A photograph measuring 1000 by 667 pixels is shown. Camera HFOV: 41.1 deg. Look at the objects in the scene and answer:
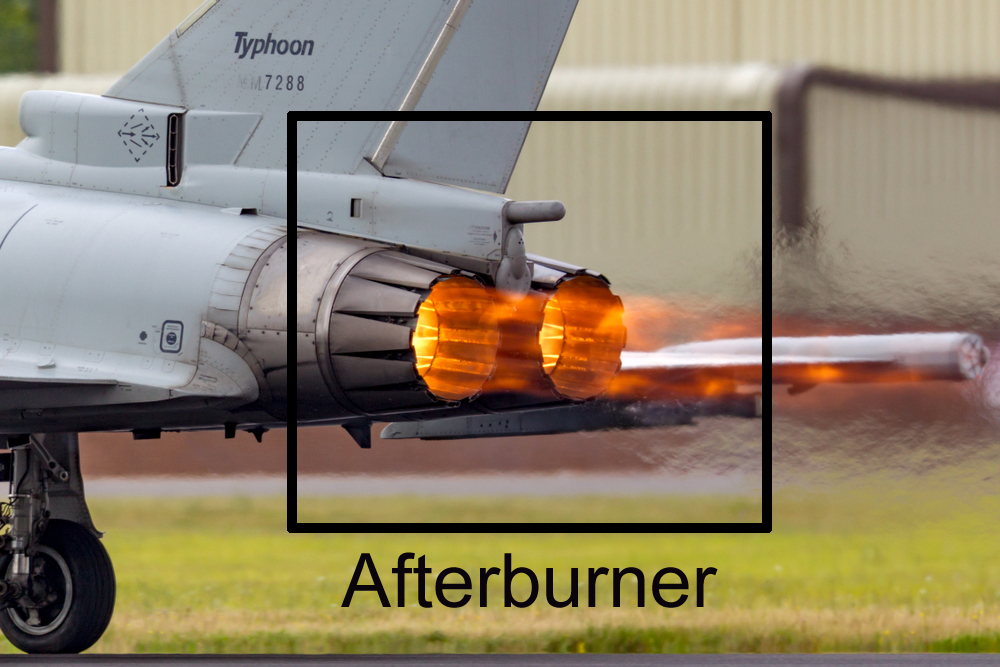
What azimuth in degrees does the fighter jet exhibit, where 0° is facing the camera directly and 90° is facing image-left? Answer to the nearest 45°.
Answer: approximately 135°

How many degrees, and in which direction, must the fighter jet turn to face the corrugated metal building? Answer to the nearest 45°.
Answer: approximately 90° to its right
